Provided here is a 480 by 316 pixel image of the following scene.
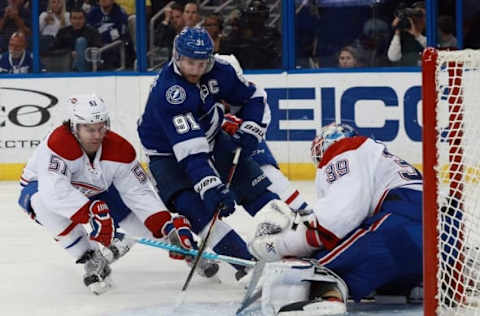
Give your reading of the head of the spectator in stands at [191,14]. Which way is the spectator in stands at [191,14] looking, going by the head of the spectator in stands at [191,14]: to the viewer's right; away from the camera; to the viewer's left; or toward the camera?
toward the camera

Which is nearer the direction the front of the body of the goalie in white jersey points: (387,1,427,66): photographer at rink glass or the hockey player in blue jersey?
the hockey player in blue jersey

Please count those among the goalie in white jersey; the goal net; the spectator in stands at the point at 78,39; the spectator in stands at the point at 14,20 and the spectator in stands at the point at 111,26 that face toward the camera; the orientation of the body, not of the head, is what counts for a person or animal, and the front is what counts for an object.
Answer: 3

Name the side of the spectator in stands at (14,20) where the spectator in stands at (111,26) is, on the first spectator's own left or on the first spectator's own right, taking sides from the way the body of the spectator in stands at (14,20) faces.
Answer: on the first spectator's own left

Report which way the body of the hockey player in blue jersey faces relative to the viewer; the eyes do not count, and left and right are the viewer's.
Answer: facing the viewer and to the right of the viewer

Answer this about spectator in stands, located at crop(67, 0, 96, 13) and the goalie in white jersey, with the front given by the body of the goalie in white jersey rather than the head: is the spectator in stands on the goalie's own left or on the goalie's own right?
on the goalie's own right

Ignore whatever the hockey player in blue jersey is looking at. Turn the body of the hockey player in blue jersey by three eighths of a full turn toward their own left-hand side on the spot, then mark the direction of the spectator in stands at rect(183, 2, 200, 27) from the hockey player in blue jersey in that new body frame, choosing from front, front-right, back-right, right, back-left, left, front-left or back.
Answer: front

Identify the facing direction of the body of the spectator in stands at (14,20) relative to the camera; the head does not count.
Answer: toward the camera

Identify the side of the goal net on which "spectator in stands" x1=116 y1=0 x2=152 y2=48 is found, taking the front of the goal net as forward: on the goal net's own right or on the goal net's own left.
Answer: on the goal net's own right

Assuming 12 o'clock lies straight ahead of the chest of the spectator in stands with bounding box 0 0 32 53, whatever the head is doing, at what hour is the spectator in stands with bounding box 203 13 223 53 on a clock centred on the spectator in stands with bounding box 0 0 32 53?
the spectator in stands with bounding box 203 13 223 53 is roughly at 10 o'clock from the spectator in stands with bounding box 0 0 32 53.

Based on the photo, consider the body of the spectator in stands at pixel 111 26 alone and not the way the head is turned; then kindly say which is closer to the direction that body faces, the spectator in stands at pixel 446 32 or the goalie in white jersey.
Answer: the goalie in white jersey

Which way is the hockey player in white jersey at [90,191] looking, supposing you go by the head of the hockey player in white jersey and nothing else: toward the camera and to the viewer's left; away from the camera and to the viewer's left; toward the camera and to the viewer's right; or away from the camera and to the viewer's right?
toward the camera and to the viewer's right

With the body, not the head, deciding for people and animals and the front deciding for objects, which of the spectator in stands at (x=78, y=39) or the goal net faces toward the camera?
the spectator in stands

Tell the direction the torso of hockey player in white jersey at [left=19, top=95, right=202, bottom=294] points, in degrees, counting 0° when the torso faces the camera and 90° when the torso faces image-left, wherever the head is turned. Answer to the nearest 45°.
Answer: approximately 315°

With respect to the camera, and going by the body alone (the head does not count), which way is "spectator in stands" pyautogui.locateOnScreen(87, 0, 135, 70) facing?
toward the camera

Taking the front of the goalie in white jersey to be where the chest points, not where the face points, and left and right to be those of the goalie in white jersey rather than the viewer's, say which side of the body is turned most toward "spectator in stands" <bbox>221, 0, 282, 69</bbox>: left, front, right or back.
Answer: right
